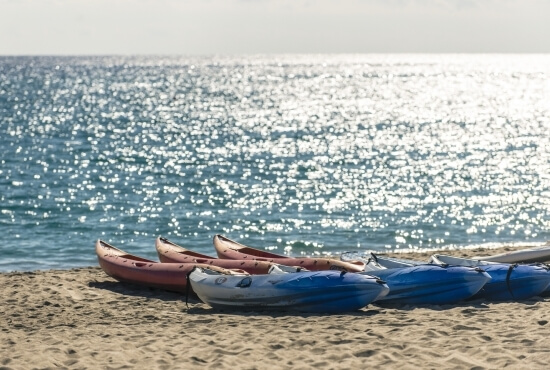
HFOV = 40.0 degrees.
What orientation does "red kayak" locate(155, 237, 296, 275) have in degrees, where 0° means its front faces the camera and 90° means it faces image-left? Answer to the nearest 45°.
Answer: approximately 90°

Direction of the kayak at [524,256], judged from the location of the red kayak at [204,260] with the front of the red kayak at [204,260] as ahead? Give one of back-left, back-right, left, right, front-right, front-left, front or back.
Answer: back

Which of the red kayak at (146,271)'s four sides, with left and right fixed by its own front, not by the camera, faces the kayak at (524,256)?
back

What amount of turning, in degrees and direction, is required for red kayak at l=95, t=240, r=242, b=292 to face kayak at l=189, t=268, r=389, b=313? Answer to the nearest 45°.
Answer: approximately 135° to its left

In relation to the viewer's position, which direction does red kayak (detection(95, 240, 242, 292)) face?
facing to the left of the viewer

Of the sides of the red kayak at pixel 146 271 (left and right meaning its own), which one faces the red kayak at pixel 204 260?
back

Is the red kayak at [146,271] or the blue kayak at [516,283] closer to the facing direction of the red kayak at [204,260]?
the red kayak

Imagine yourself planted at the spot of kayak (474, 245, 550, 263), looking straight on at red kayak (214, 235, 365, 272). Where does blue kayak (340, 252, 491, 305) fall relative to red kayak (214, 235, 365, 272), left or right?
left

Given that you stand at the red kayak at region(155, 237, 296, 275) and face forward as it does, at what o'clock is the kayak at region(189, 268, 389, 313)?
The kayak is roughly at 8 o'clock from the red kayak.

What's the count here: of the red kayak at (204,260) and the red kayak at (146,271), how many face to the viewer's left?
2
